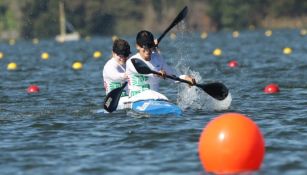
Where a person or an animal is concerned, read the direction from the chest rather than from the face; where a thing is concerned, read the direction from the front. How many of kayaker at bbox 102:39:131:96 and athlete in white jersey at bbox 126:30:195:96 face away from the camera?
0

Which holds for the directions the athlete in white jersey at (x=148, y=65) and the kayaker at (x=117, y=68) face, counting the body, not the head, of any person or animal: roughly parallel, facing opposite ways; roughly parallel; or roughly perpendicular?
roughly parallel

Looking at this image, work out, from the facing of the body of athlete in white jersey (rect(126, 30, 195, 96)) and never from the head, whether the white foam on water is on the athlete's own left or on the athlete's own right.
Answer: on the athlete's own left

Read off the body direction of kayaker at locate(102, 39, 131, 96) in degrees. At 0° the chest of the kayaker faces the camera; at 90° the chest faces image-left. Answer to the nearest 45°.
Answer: approximately 315°

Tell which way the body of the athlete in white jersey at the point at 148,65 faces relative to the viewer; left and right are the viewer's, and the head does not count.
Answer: facing the viewer and to the right of the viewer
